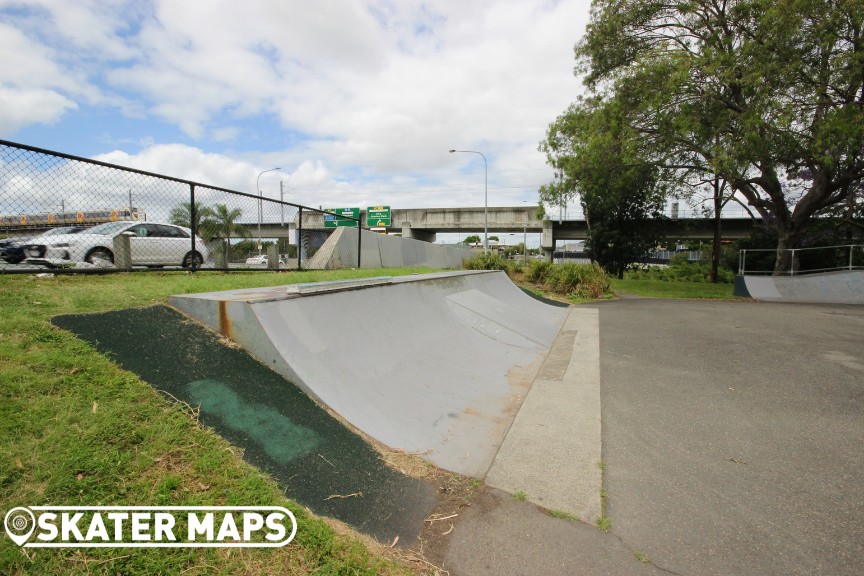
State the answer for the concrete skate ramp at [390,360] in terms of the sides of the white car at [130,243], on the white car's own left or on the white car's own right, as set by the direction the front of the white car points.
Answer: on the white car's own left

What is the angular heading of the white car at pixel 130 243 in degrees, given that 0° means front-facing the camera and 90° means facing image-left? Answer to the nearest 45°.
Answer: approximately 45°

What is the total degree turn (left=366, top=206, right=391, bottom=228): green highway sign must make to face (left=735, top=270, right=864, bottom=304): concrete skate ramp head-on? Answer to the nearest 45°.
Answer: approximately 45° to its left

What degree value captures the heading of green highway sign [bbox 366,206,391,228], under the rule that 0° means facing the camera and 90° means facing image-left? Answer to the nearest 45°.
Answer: approximately 0°

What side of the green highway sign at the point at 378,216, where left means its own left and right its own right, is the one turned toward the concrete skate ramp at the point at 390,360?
front

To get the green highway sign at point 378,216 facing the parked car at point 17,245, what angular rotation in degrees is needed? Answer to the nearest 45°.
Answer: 0° — it already faces it

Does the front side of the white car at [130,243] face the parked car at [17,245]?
yes

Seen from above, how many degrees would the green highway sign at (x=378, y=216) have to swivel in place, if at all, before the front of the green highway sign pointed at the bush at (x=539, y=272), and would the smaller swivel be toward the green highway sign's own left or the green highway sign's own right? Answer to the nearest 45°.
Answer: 0° — it already faces it
